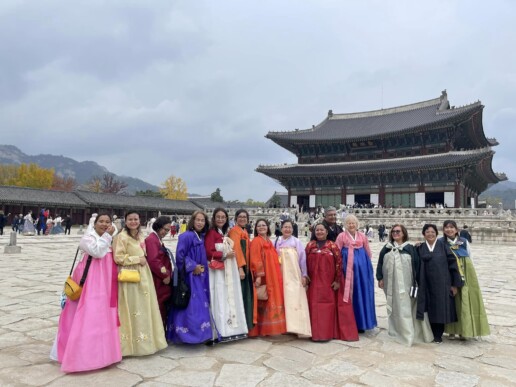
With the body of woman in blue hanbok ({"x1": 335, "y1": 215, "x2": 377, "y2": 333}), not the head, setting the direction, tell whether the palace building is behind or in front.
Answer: behind

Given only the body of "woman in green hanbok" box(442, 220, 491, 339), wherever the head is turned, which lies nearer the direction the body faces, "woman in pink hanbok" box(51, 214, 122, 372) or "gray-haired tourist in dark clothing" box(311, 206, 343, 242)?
the woman in pink hanbok

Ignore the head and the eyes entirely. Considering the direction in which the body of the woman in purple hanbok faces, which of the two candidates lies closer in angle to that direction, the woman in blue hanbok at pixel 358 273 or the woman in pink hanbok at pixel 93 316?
the woman in blue hanbok

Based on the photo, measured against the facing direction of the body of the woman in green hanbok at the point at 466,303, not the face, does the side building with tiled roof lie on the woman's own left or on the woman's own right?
on the woman's own right

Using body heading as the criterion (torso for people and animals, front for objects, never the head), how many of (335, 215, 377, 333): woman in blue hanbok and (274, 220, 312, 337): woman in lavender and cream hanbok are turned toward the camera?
2

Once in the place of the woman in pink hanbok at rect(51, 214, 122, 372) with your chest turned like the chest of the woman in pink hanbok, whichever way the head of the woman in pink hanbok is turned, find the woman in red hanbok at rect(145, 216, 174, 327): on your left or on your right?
on your left
